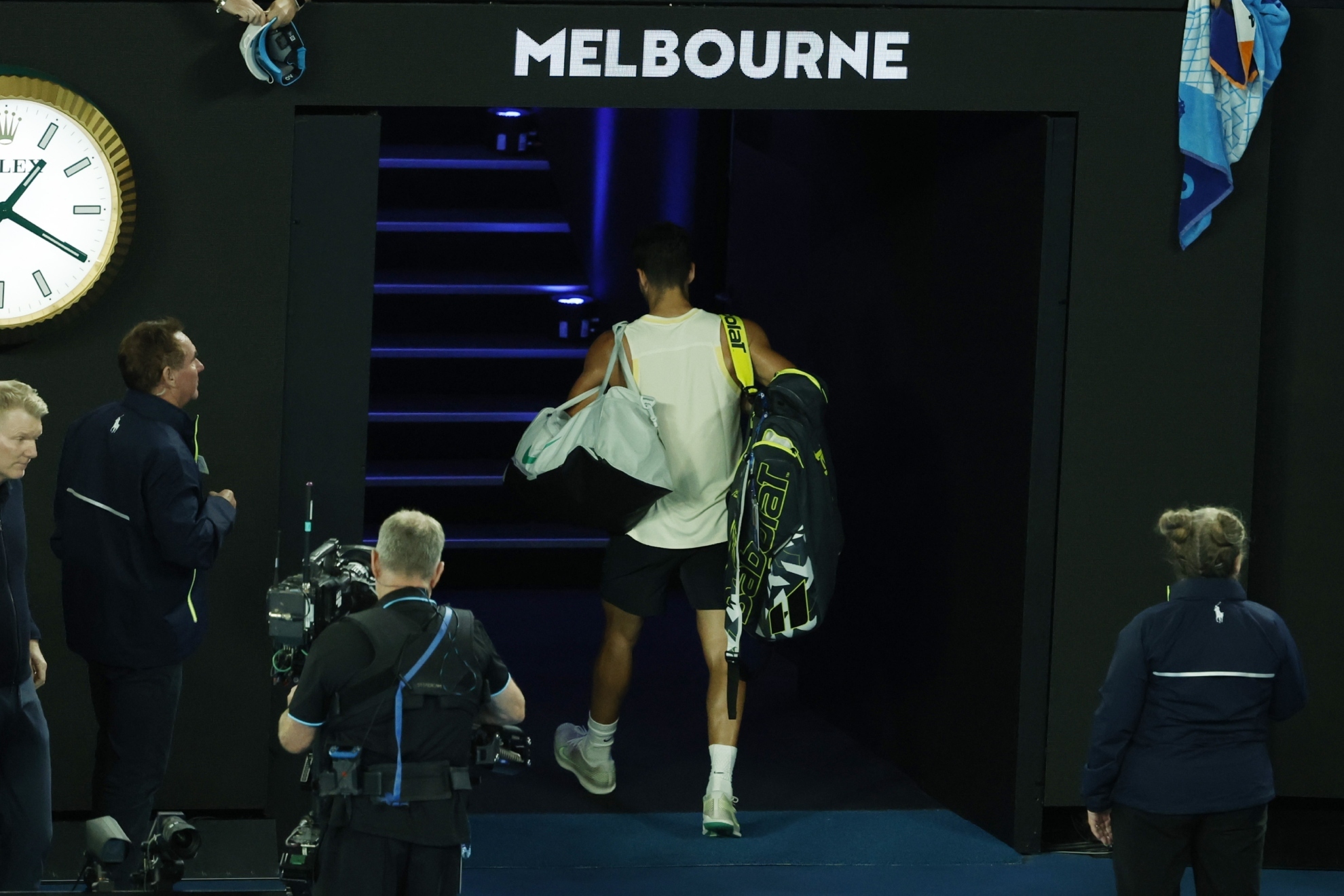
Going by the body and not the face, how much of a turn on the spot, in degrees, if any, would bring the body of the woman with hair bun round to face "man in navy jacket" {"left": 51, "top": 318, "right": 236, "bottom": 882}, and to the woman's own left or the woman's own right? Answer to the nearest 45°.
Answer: approximately 90° to the woman's own left

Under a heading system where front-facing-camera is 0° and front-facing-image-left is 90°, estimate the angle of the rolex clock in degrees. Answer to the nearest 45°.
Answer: approximately 0°

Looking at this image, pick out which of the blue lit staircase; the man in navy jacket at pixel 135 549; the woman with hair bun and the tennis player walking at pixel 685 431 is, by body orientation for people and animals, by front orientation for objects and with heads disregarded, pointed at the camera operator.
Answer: the blue lit staircase

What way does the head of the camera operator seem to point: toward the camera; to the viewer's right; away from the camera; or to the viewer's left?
away from the camera

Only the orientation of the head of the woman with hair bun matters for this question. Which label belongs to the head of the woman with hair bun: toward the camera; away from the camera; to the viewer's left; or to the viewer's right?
away from the camera

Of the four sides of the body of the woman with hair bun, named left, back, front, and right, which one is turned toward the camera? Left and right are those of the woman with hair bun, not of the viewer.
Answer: back

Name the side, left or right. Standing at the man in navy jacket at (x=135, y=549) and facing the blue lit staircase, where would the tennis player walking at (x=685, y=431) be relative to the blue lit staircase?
right

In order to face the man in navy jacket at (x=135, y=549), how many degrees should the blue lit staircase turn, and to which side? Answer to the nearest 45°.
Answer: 0° — it already faces them

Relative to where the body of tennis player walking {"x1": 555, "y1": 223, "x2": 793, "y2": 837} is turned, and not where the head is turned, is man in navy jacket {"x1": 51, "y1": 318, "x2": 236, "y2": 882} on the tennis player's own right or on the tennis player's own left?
on the tennis player's own left

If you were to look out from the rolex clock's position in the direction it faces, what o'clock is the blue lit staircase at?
The blue lit staircase is roughly at 7 o'clock from the rolex clock.

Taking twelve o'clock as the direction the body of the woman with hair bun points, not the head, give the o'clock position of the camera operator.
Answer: The camera operator is roughly at 8 o'clock from the woman with hair bun.

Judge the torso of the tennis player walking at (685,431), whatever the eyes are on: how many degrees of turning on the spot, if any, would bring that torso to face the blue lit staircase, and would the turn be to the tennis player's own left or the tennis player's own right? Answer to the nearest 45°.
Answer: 0° — they already face it

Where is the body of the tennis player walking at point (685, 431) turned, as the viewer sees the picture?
away from the camera

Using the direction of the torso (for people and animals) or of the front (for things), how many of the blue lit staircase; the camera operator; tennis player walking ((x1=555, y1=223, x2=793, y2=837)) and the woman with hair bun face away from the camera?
3

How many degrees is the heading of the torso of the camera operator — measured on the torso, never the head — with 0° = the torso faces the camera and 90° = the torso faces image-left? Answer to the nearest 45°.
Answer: approximately 180°
